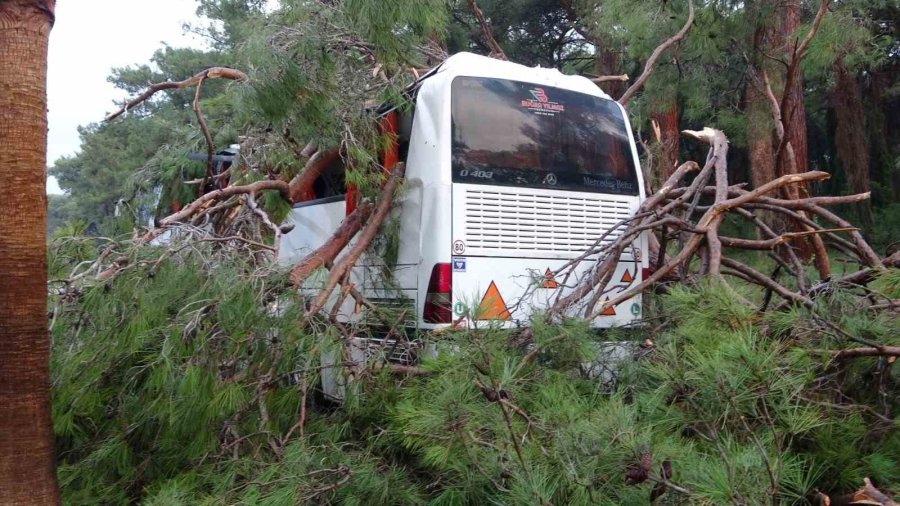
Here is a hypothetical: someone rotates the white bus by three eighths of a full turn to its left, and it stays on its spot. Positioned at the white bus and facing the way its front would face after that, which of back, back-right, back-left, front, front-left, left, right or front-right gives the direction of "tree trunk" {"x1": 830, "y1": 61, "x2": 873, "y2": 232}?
back-left

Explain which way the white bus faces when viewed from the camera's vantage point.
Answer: facing away from the viewer and to the left of the viewer

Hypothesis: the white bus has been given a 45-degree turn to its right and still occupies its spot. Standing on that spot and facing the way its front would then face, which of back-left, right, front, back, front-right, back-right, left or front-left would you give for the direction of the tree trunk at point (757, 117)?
front-right

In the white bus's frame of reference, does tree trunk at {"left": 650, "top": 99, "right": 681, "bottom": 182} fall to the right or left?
on its right
